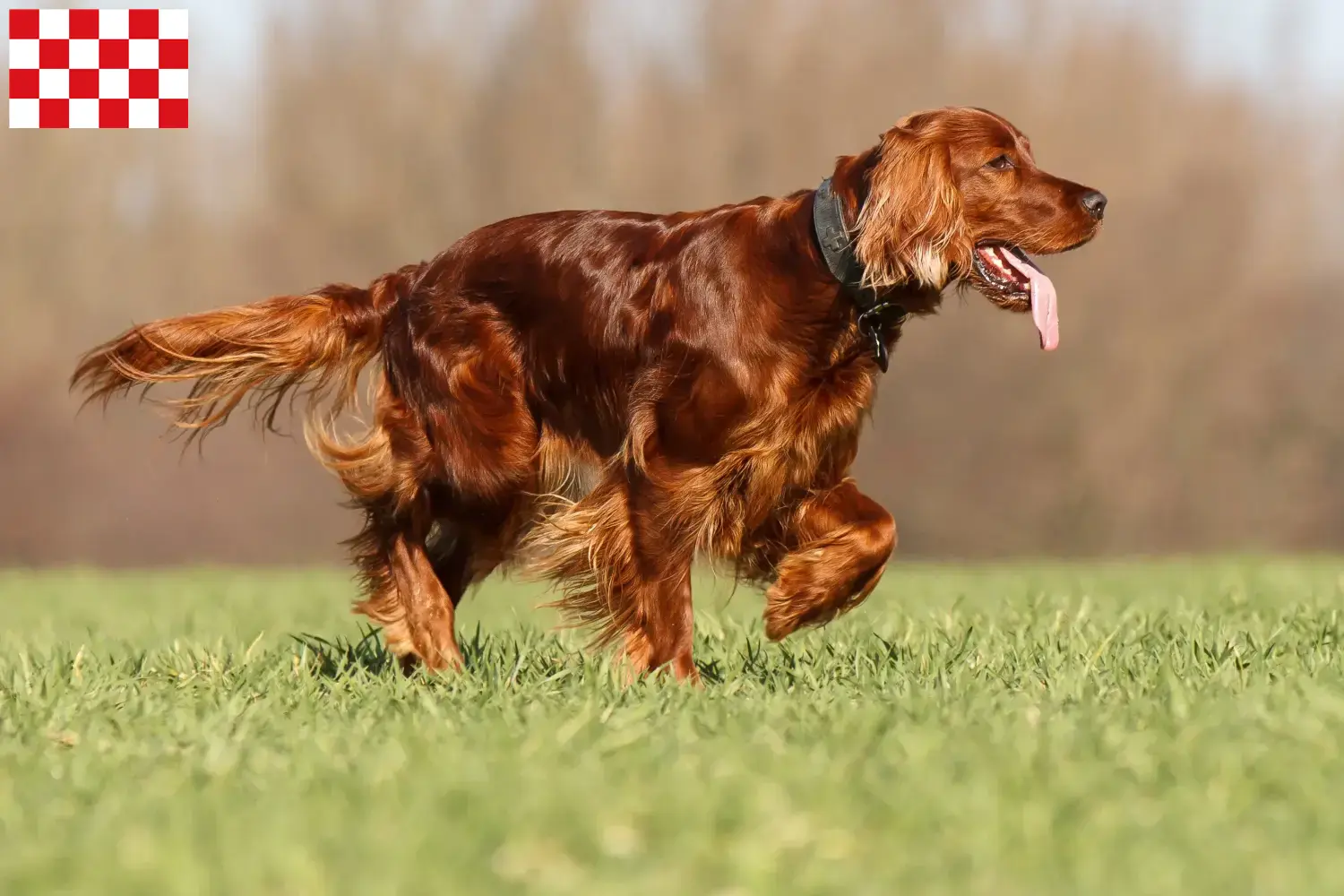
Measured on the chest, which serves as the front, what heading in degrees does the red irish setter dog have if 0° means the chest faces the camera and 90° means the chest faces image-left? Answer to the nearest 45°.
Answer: approximately 270°
